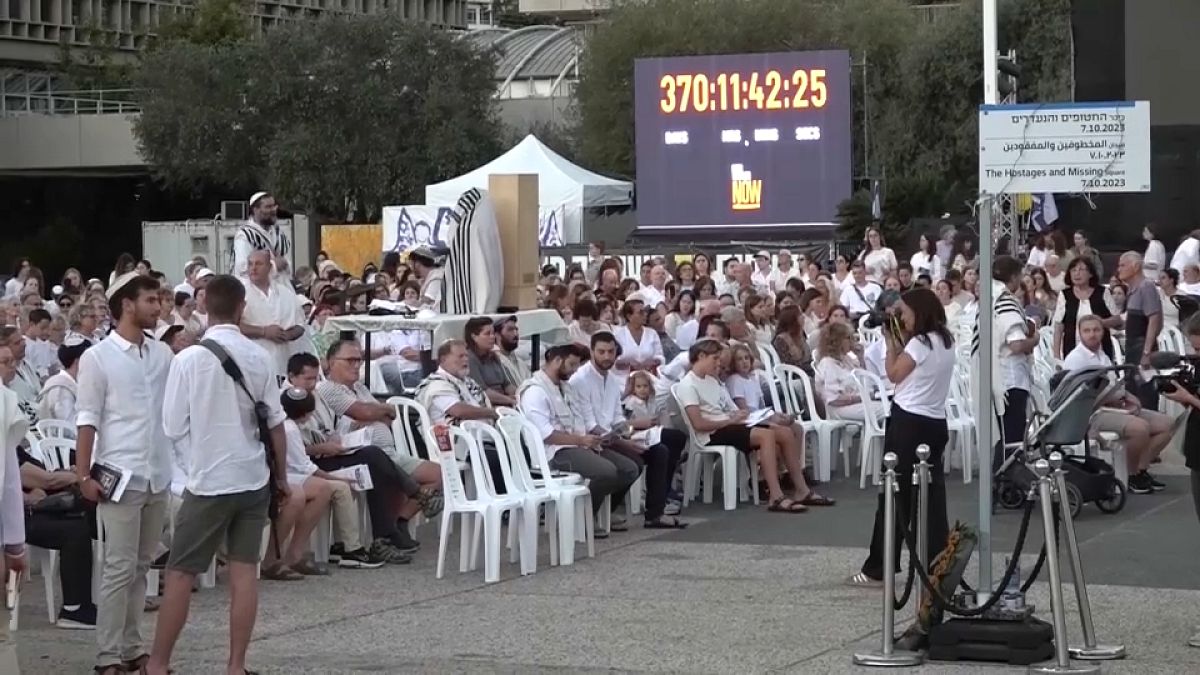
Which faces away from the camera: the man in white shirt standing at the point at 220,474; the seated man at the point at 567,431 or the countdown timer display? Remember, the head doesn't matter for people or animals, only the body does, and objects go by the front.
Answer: the man in white shirt standing

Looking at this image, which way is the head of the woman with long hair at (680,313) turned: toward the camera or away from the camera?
toward the camera

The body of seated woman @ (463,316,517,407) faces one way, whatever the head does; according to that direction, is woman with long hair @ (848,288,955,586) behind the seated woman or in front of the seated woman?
in front

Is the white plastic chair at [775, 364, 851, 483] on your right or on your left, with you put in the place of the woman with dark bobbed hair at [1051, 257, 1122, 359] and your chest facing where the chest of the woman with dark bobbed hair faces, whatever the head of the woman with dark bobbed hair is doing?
on your right

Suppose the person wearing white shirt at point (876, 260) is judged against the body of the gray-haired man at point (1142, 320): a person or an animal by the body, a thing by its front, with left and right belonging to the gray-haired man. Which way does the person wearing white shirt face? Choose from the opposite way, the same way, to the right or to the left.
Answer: to the left

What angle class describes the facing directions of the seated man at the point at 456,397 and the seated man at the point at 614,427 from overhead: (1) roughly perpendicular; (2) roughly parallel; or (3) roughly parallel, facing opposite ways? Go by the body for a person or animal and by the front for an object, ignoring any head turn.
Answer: roughly parallel

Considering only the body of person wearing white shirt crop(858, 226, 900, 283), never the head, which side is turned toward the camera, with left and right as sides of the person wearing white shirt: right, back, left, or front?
front

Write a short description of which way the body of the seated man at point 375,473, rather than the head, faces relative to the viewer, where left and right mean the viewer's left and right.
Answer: facing to the right of the viewer

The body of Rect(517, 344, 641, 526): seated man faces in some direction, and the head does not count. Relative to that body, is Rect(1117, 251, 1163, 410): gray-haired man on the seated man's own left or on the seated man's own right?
on the seated man's own left

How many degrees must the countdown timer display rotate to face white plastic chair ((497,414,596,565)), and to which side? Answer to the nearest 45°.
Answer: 0° — it already faces it

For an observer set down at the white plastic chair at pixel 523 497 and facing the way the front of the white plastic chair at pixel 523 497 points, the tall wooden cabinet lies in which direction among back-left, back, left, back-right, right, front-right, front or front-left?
back-left

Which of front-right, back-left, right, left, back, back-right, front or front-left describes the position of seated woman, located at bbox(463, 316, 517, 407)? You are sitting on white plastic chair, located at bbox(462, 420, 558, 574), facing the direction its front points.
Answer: back-left

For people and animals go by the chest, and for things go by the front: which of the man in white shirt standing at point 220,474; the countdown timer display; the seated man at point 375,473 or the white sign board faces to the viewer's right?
the seated man

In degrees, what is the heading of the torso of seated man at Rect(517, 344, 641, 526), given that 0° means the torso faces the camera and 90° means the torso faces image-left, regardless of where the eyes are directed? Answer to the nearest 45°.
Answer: approximately 315°

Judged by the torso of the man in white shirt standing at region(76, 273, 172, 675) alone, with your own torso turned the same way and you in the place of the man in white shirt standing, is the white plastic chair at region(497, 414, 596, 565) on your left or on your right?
on your left

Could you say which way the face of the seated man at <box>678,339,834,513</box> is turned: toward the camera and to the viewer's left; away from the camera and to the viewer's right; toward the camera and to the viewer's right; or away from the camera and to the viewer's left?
toward the camera and to the viewer's right

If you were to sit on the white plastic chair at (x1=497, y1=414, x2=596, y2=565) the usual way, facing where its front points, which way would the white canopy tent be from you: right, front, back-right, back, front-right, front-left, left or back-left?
back-left

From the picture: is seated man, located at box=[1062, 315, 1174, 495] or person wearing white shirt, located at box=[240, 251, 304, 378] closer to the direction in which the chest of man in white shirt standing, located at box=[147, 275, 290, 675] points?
the person wearing white shirt

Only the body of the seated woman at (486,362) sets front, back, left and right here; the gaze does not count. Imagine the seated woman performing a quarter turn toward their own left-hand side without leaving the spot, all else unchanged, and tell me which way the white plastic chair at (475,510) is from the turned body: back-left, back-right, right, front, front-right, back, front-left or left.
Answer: back-right

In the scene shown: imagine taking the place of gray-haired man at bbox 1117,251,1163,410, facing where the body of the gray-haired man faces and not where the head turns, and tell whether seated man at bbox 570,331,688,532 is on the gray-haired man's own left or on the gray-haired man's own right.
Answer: on the gray-haired man's own left
